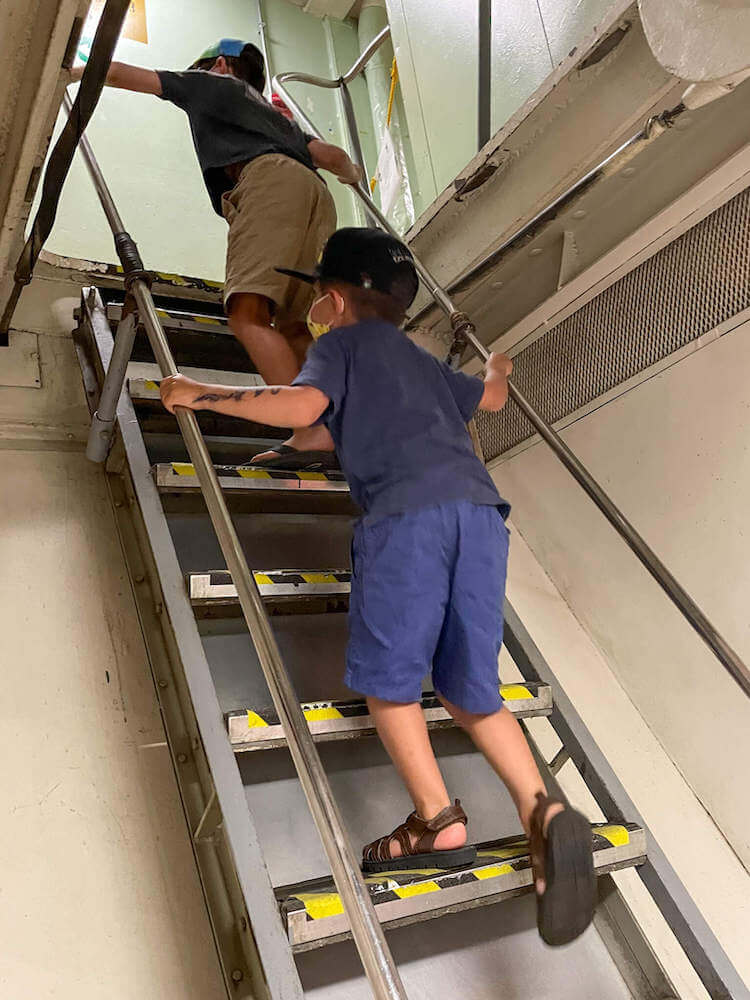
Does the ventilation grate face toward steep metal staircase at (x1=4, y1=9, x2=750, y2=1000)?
yes

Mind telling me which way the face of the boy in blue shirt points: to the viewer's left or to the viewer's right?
to the viewer's left

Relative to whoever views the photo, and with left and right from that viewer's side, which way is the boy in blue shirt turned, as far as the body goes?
facing away from the viewer and to the left of the viewer

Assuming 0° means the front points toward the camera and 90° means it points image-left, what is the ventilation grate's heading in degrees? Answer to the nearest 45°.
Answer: approximately 45°

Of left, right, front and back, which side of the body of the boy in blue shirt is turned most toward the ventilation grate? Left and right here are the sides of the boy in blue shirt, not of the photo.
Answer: right

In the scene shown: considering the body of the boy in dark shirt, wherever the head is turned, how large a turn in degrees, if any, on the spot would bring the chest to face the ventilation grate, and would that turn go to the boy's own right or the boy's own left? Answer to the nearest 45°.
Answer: approximately 90° to the boy's own right

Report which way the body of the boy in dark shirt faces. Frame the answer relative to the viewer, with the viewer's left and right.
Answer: facing away from the viewer and to the left of the viewer
